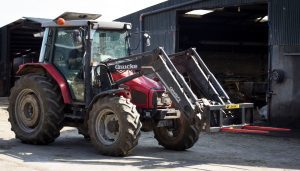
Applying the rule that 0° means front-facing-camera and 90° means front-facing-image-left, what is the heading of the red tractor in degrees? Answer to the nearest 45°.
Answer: approximately 315°
